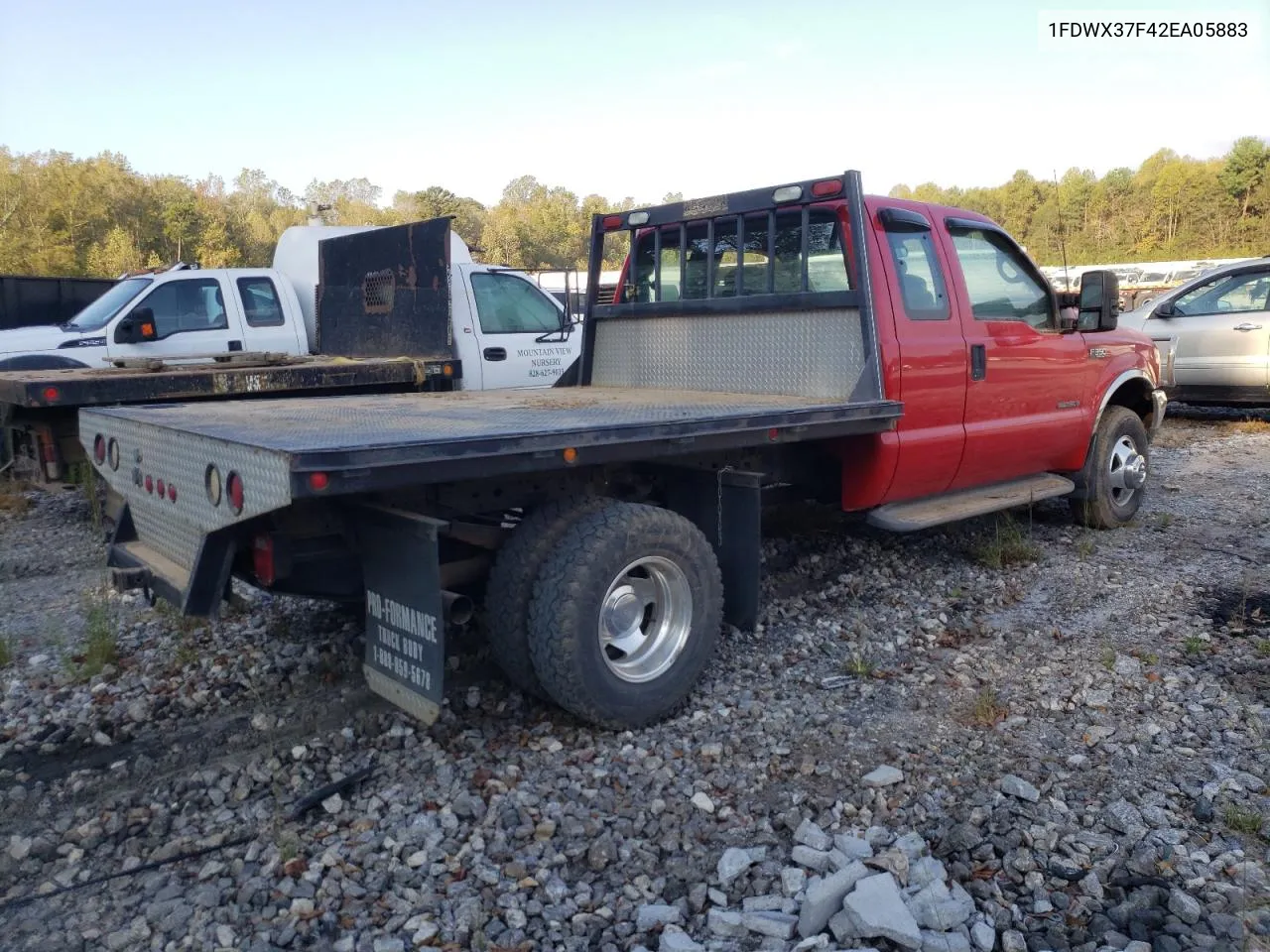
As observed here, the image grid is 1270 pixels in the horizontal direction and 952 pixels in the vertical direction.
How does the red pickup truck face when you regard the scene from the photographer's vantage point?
facing away from the viewer and to the right of the viewer

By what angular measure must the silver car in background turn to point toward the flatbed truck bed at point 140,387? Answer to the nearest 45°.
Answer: approximately 45° to its left

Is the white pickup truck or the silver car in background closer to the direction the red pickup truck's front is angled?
the silver car in background

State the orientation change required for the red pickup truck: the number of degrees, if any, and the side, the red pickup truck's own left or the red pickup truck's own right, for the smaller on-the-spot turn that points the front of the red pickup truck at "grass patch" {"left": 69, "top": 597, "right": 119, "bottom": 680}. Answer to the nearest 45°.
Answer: approximately 135° to the red pickup truck's own left

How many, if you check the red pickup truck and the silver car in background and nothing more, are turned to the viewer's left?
1

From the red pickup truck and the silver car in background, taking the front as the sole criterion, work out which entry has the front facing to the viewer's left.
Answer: the silver car in background

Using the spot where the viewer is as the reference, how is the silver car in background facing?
facing to the left of the viewer

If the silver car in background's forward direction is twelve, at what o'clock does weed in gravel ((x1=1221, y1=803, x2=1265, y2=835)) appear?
The weed in gravel is roughly at 9 o'clock from the silver car in background.

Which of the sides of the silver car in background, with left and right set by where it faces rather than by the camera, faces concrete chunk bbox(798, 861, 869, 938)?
left

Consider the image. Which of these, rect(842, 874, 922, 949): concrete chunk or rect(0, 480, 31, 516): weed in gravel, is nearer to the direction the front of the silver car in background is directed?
the weed in gravel

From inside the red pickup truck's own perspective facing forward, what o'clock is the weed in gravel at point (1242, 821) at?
The weed in gravel is roughly at 3 o'clock from the red pickup truck.
